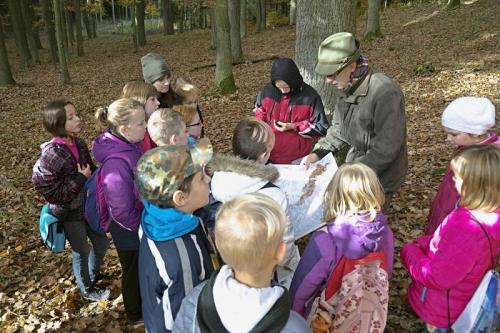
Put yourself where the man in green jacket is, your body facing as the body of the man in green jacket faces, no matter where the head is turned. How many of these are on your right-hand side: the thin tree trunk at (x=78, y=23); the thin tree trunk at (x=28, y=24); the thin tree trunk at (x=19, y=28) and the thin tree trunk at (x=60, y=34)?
4

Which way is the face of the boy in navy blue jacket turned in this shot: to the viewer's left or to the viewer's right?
to the viewer's right

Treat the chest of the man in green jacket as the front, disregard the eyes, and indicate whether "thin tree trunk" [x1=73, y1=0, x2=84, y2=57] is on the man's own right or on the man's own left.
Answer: on the man's own right

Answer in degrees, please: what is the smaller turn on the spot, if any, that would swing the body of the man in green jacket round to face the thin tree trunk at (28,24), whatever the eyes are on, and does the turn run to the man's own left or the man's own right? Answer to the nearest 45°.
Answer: approximately 90° to the man's own right

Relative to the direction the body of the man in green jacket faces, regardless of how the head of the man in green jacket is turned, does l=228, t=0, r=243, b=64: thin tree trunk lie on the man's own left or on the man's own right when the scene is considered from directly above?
on the man's own right

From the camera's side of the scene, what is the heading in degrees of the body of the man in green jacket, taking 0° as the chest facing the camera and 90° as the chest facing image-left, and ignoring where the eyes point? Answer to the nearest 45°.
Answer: approximately 45°

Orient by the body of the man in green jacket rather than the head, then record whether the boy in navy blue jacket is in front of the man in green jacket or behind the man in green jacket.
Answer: in front

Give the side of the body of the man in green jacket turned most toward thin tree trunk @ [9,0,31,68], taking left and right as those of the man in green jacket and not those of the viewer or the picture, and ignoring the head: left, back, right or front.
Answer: right

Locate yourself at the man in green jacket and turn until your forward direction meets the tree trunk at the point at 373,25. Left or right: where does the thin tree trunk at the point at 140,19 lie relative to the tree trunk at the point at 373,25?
left

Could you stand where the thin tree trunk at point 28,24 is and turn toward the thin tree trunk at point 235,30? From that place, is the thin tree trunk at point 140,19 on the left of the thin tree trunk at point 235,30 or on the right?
left

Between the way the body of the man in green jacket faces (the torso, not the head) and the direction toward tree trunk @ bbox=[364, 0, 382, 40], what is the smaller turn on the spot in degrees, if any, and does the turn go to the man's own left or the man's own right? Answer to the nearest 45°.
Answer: approximately 135° to the man's own right
